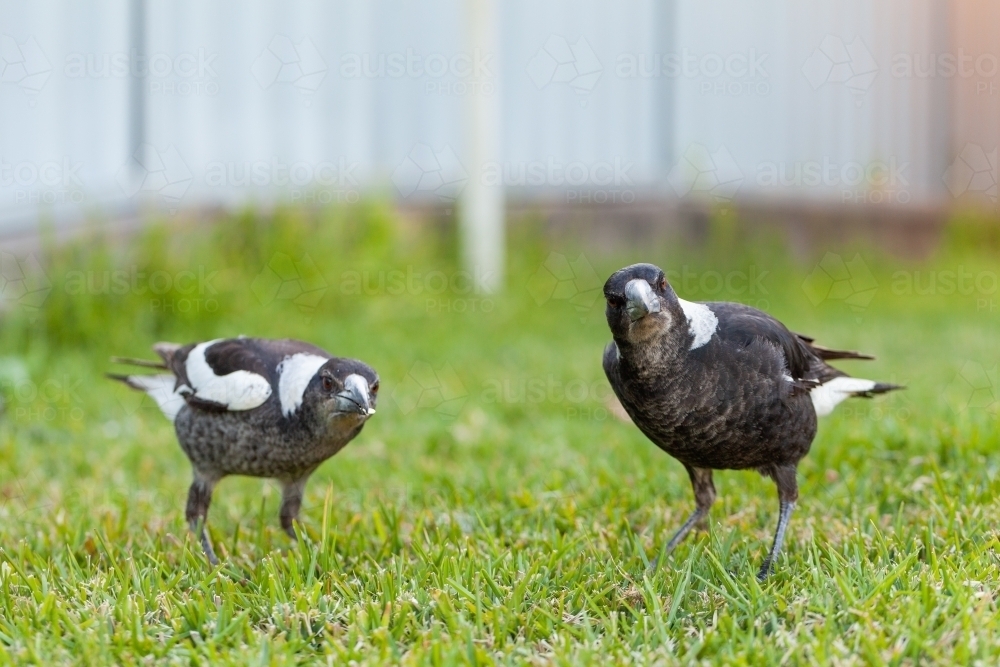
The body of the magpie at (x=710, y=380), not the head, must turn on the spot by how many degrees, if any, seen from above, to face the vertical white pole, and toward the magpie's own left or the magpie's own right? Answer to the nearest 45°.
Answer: approximately 135° to the magpie's own right

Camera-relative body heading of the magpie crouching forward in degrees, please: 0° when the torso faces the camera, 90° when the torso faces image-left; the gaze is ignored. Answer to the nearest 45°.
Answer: approximately 315°

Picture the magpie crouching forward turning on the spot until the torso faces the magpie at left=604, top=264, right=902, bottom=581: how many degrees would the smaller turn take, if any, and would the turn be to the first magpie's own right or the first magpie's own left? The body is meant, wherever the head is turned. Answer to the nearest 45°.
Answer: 0° — it already faces it

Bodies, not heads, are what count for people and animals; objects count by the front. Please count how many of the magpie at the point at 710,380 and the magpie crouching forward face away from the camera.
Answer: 0

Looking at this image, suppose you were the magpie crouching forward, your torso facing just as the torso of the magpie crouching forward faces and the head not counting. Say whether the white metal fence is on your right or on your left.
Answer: on your left

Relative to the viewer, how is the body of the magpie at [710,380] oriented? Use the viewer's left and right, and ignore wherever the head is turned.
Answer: facing the viewer and to the left of the viewer

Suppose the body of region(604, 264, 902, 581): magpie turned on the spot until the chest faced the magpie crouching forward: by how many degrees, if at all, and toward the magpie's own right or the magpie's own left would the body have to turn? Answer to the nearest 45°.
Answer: approximately 45° to the magpie's own right
